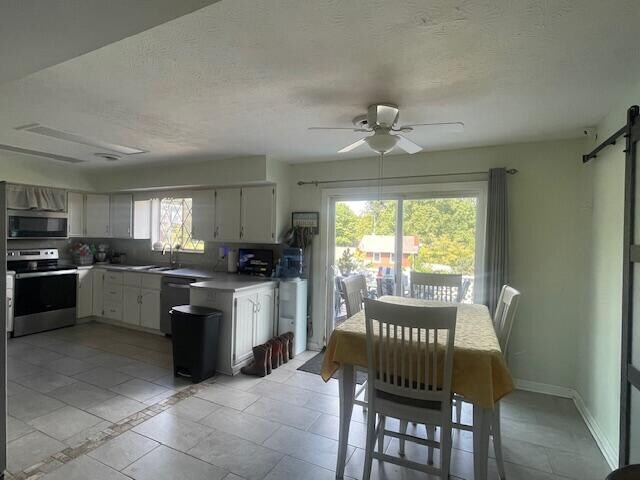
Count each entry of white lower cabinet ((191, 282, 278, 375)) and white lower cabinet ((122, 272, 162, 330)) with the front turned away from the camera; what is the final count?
0

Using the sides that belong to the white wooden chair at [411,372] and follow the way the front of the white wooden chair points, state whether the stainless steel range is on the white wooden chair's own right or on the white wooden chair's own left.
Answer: on the white wooden chair's own left

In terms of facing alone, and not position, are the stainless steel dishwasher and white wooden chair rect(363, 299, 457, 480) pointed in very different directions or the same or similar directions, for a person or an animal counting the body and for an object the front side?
very different directions

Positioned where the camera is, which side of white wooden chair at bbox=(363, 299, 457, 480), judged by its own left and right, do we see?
back

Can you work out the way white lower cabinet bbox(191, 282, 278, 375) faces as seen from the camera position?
facing the viewer and to the right of the viewer

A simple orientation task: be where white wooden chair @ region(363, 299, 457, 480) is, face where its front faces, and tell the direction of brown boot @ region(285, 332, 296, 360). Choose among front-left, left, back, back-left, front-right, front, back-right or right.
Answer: front-left

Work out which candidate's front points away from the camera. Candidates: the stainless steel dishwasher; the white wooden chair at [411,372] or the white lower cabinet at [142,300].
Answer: the white wooden chair

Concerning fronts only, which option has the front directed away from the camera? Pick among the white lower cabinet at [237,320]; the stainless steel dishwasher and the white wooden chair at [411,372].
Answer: the white wooden chair

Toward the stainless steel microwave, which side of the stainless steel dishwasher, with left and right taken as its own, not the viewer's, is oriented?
right

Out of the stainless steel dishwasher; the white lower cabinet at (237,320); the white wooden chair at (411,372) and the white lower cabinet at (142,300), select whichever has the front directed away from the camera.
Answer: the white wooden chair

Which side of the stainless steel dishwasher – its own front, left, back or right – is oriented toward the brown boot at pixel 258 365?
left

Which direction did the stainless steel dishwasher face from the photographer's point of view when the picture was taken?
facing the viewer and to the left of the viewer

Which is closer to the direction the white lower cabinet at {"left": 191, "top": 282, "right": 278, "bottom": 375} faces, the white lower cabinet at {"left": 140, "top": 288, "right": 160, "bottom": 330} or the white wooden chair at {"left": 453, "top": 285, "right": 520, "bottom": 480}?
the white wooden chair

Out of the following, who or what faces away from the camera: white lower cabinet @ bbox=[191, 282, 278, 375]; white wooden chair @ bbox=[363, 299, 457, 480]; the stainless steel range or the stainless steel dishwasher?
the white wooden chair

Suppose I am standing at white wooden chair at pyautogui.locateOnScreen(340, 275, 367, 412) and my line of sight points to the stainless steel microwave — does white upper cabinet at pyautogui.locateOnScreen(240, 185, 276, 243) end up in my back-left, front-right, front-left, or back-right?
front-right
